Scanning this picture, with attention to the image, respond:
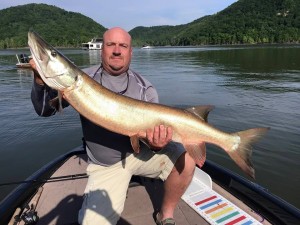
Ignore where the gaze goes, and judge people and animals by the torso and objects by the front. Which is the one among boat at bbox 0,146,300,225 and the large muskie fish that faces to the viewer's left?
the large muskie fish

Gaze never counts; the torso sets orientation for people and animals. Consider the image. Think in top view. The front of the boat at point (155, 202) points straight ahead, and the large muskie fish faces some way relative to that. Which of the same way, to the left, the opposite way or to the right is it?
to the left

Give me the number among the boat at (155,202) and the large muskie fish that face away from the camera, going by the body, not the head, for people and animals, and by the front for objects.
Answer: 1

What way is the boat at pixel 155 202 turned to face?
away from the camera

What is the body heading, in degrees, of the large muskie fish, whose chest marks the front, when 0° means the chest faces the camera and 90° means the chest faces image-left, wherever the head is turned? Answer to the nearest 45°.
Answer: approximately 90°
